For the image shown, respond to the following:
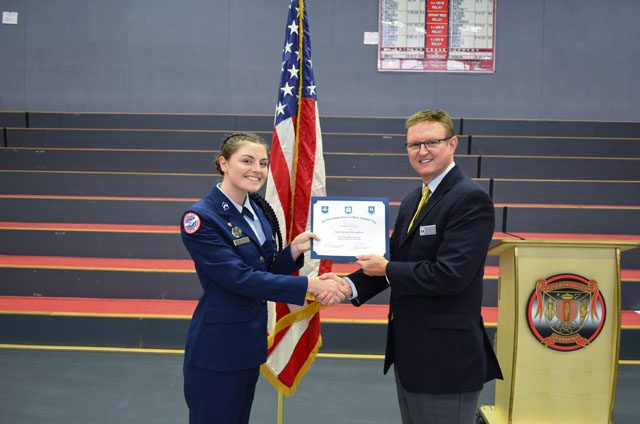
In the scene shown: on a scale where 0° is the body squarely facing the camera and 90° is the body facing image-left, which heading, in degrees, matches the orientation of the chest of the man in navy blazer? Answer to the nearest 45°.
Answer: approximately 45°

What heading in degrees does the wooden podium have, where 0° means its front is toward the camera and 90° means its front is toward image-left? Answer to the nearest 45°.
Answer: approximately 0°

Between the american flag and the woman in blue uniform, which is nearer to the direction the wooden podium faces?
the woman in blue uniform

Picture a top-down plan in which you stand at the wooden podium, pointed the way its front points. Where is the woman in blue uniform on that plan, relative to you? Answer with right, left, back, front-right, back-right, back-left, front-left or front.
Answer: front-right

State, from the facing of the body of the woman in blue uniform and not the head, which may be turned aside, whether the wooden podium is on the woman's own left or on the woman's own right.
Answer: on the woman's own left

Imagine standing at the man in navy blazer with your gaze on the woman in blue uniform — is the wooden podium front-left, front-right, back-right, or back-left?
back-right

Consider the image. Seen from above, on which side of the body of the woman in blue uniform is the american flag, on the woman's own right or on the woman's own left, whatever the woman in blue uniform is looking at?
on the woman's own left

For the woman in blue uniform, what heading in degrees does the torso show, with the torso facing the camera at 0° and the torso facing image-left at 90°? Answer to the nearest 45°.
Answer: approximately 315°
